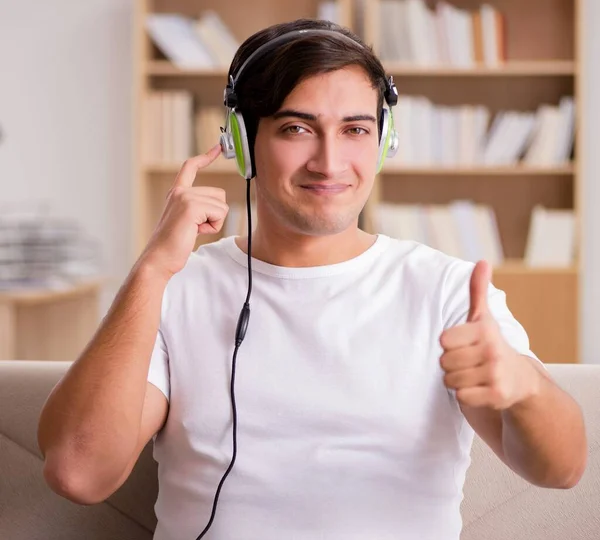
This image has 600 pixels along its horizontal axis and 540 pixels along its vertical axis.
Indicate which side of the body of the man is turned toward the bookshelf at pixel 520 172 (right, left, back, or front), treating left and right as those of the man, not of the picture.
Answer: back

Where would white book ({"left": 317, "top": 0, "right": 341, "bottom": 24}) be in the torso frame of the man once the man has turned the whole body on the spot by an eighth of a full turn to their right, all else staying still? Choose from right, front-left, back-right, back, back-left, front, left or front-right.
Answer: back-right

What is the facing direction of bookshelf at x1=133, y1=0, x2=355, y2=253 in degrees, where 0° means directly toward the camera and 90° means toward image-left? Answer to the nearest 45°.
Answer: approximately 0°

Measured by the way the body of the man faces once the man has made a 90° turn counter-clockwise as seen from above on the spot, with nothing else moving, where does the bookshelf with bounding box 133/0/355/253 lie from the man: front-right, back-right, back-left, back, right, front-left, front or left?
left
